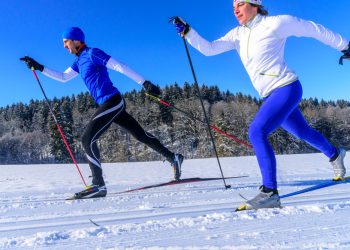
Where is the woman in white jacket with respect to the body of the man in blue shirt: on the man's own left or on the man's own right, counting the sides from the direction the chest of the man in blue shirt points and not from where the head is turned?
on the man's own left

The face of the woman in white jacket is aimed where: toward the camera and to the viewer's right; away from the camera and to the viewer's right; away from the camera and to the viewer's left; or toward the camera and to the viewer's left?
toward the camera and to the viewer's left

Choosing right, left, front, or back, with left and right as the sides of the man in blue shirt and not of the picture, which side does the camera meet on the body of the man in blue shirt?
left

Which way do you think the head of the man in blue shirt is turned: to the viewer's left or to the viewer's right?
to the viewer's left

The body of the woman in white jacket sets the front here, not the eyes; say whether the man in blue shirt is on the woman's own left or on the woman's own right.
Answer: on the woman's own right

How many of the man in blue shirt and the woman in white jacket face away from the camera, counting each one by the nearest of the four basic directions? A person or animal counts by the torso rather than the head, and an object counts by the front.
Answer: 0

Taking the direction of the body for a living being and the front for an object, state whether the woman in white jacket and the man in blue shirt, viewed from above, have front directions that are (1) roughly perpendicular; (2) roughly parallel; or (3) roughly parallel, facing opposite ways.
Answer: roughly parallel
